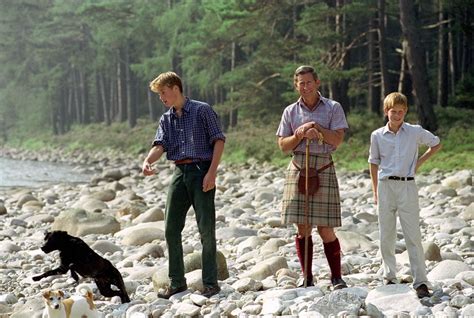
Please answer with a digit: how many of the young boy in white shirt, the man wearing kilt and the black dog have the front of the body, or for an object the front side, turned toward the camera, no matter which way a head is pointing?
2

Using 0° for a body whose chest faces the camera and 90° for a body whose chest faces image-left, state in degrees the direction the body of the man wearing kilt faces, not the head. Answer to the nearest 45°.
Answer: approximately 0°

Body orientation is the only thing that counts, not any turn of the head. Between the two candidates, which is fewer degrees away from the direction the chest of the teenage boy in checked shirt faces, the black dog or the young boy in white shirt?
the black dog

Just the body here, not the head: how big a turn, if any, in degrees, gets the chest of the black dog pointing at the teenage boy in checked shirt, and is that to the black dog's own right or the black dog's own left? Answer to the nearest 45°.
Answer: approximately 180°

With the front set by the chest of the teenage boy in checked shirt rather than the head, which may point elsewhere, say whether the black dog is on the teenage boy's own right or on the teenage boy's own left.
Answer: on the teenage boy's own right

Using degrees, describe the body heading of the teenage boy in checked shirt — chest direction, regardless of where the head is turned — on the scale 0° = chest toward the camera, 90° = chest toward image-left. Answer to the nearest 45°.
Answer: approximately 45°

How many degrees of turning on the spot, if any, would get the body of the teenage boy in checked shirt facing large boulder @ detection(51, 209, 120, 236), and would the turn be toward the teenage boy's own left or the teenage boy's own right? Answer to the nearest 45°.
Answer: approximately 135° to the teenage boy's own right

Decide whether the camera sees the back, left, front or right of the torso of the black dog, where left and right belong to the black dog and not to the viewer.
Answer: left

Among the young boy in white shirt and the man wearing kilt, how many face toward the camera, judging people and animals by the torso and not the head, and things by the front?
2

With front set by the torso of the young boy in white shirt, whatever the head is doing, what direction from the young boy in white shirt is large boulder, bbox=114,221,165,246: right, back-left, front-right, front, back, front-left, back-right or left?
back-right
